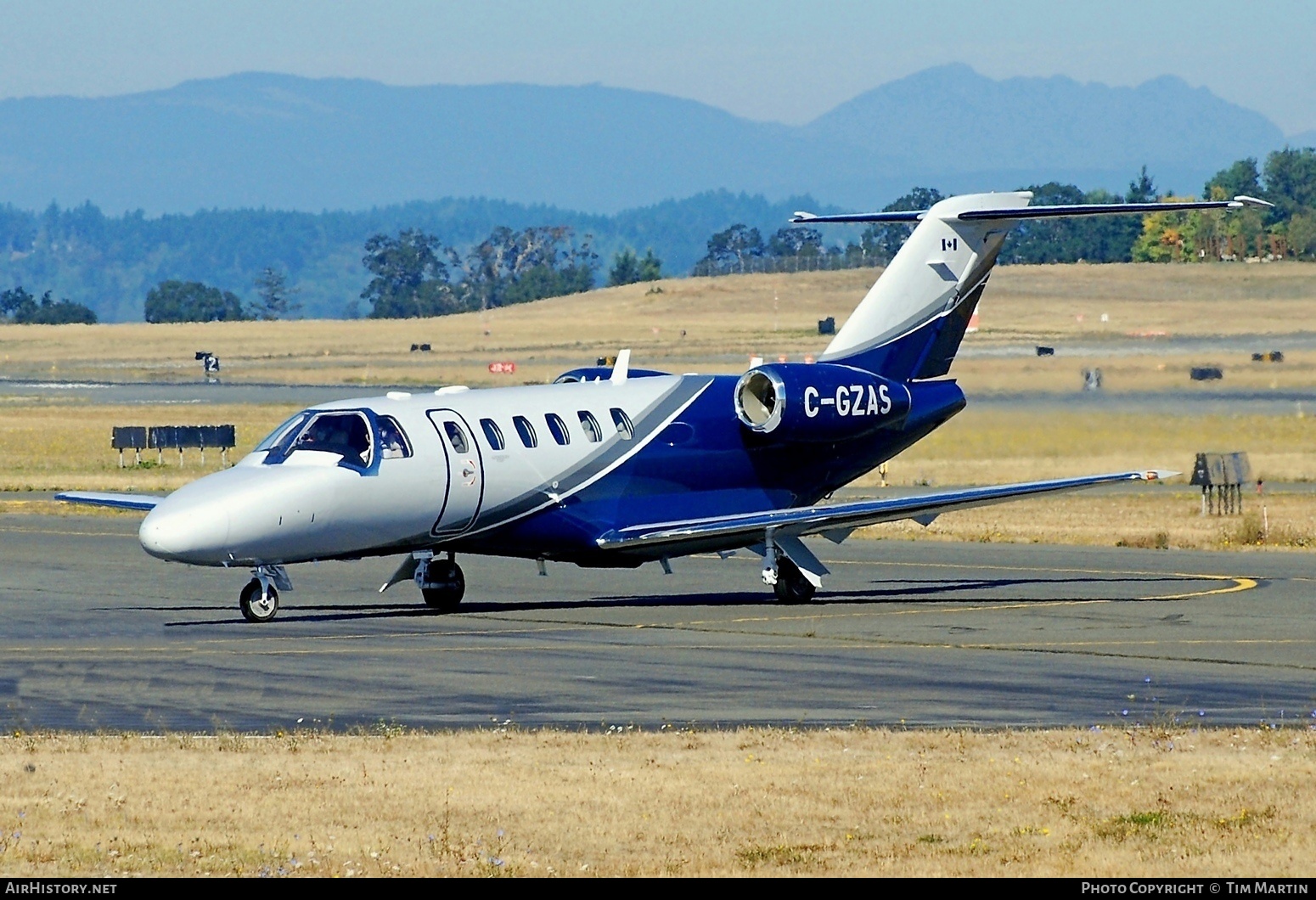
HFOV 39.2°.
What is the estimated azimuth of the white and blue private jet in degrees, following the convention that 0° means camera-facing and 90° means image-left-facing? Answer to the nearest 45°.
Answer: approximately 45°
